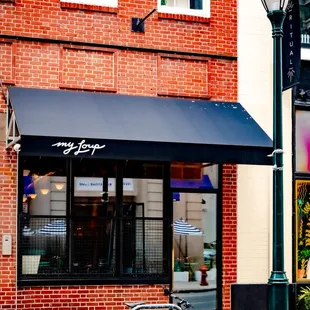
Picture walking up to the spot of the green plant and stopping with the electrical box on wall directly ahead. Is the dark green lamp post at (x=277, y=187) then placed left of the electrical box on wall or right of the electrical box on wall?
left

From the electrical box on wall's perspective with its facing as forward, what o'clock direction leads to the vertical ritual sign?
The vertical ritual sign is roughly at 9 o'clock from the electrical box on wall.

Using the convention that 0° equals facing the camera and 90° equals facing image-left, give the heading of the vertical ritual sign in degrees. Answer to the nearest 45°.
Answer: approximately 45°

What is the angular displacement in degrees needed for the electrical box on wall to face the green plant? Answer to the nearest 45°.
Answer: approximately 90° to its left

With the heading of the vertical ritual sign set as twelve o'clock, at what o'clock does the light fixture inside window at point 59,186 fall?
The light fixture inside window is roughly at 1 o'clock from the vertical ritual sign.

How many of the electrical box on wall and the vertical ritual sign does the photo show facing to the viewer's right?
0

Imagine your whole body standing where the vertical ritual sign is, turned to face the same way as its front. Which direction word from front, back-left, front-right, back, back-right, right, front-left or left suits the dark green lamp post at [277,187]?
front-left

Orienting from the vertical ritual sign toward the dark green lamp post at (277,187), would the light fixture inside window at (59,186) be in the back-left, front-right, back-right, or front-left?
front-right

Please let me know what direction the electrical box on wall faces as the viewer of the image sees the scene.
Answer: facing the viewer

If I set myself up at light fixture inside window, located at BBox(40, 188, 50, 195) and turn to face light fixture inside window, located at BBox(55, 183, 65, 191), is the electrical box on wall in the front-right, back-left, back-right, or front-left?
back-right
